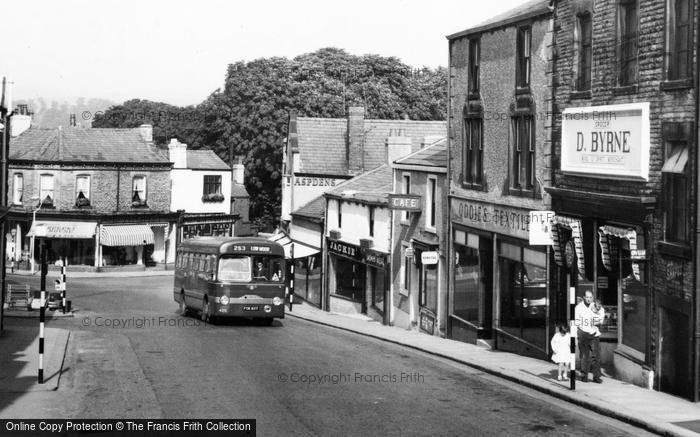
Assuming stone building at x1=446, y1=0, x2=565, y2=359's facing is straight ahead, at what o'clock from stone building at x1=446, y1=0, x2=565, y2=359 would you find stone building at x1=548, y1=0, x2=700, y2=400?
The stone building at x1=548, y1=0, x2=700, y2=400 is roughly at 10 o'clock from the stone building at x1=446, y1=0, x2=565, y2=359.

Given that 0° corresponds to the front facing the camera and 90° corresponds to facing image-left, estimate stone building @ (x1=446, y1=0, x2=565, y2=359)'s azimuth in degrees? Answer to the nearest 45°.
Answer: approximately 45°

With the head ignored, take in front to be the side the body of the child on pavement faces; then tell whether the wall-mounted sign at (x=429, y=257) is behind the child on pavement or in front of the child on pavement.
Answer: behind

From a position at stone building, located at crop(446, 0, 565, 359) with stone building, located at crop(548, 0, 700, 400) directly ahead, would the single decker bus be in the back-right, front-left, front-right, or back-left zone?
back-right

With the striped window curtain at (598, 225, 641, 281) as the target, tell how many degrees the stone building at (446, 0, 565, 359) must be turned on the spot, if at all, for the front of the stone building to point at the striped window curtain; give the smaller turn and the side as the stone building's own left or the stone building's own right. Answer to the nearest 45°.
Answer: approximately 45° to the stone building's own left

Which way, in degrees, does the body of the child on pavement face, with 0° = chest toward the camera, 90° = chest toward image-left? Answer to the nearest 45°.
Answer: approximately 0°

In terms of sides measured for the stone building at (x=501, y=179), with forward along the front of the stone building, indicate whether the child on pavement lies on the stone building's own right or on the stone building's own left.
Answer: on the stone building's own left
